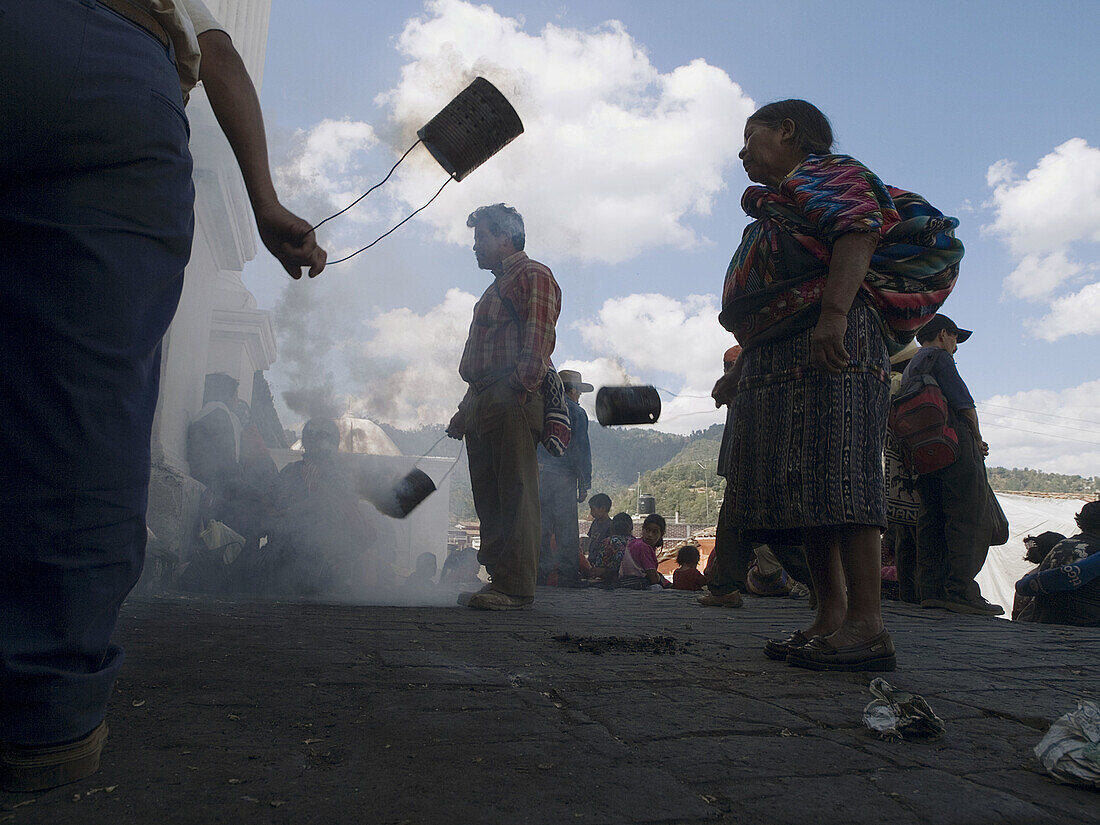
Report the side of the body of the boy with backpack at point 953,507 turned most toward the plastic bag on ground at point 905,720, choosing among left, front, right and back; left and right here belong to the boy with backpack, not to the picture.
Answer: right

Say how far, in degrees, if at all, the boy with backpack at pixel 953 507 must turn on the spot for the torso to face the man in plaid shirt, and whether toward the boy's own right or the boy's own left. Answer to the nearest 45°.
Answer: approximately 135° to the boy's own right

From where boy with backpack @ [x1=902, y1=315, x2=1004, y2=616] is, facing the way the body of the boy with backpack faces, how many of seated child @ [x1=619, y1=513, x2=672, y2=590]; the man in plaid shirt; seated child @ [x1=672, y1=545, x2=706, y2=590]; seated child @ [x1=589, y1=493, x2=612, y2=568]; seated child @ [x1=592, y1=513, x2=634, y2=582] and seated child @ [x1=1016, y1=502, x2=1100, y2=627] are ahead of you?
1

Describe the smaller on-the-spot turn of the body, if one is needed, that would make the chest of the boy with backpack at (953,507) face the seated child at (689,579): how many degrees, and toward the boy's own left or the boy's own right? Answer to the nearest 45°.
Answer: approximately 135° to the boy's own left

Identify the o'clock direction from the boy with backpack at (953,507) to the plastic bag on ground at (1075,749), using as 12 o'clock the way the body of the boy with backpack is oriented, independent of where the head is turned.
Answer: The plastic bag on ground is roughly at 3 o'clock from the boy with backpack.

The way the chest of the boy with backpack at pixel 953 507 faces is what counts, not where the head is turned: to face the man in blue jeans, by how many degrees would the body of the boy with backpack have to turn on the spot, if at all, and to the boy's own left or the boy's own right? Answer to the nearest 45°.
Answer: approximately 90° to the boy's own right

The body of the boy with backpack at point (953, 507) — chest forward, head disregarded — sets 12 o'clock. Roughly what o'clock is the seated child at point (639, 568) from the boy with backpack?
The seated child is roughly at 7 o'clock from the boy with backpack.

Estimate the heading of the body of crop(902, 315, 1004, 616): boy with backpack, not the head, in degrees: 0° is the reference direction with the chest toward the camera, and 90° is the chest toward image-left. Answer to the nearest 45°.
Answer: approximately 270°

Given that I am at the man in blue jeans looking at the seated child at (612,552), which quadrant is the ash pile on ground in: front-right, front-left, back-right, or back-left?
front-right

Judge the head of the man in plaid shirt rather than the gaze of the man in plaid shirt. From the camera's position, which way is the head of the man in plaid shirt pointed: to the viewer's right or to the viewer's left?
to the viewer's left

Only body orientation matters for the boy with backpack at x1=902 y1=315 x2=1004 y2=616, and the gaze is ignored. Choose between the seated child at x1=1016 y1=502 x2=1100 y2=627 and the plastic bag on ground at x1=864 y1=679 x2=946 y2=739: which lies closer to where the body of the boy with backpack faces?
the seated child

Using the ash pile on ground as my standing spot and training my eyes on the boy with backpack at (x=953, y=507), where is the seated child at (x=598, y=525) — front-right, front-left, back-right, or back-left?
front-left

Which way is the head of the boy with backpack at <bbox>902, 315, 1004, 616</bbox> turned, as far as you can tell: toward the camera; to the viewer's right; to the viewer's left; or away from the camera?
to the viewer's right
